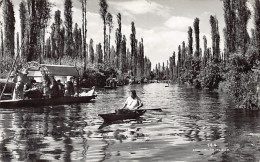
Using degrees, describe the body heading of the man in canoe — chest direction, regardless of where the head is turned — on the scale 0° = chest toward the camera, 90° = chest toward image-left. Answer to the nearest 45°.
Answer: approximately 45°

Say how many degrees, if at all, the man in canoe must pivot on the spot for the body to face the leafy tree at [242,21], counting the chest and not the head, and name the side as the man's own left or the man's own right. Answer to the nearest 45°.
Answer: approximately 180°

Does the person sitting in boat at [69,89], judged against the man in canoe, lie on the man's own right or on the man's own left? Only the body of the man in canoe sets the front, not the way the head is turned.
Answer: on the man's own right
